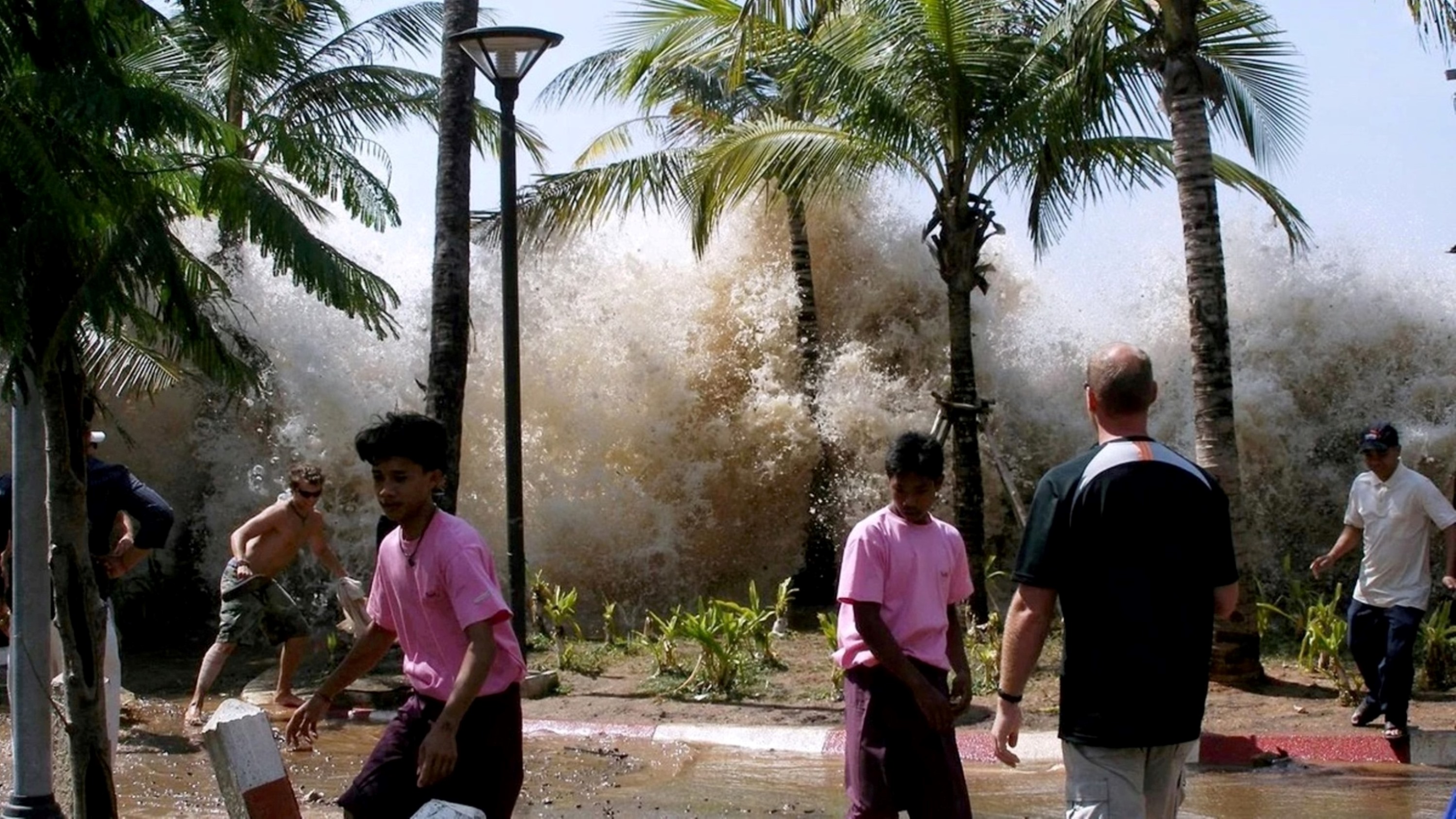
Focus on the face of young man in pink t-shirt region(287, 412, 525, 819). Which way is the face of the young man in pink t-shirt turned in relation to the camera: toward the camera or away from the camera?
toward the camera

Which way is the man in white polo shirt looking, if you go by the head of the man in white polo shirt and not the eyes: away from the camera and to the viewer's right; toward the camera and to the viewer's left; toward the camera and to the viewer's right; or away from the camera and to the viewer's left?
toward the camera and to the viewer's left

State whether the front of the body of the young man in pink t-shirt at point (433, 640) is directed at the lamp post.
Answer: no

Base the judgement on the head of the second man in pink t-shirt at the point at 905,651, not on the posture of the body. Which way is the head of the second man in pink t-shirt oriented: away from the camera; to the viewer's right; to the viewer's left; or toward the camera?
toward the camera

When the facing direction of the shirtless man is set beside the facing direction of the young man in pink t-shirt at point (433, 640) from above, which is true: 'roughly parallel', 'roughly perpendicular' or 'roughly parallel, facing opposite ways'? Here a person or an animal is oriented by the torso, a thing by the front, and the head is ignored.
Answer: roughly perpendicular

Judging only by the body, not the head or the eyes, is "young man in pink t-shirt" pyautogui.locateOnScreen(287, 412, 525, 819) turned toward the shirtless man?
no

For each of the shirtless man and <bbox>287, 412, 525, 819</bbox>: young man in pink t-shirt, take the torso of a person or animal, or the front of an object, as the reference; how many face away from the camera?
0

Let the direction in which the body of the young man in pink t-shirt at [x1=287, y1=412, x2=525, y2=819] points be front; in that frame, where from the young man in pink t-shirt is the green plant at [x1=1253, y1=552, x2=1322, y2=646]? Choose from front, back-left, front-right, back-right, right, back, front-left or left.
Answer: back

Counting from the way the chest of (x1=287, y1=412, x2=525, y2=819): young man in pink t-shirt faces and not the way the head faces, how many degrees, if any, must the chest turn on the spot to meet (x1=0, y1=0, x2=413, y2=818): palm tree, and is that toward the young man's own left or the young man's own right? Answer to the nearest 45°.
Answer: approximately 90° to the young man's own right

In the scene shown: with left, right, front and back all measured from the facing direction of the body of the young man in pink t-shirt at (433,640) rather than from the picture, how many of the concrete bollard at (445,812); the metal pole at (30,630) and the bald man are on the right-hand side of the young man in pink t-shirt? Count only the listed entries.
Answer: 1

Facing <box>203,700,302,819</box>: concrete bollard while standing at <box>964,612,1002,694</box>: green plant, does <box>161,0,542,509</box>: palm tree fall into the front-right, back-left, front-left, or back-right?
front-right

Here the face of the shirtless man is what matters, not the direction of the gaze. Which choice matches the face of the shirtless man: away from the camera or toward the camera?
toward the camera

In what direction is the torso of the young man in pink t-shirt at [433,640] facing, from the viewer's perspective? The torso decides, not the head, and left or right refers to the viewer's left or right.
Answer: facing the viewer and to the left of the viewer

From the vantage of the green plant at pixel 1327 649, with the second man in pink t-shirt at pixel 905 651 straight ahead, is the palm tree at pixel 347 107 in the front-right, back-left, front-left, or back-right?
front-right
